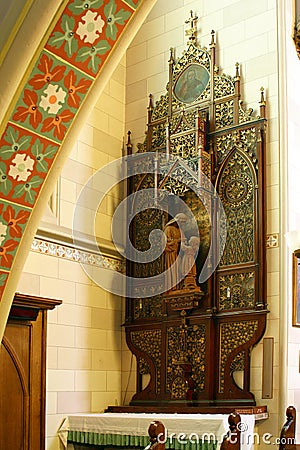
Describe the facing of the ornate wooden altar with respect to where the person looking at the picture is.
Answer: facing the viewer and to the left of the viewer
